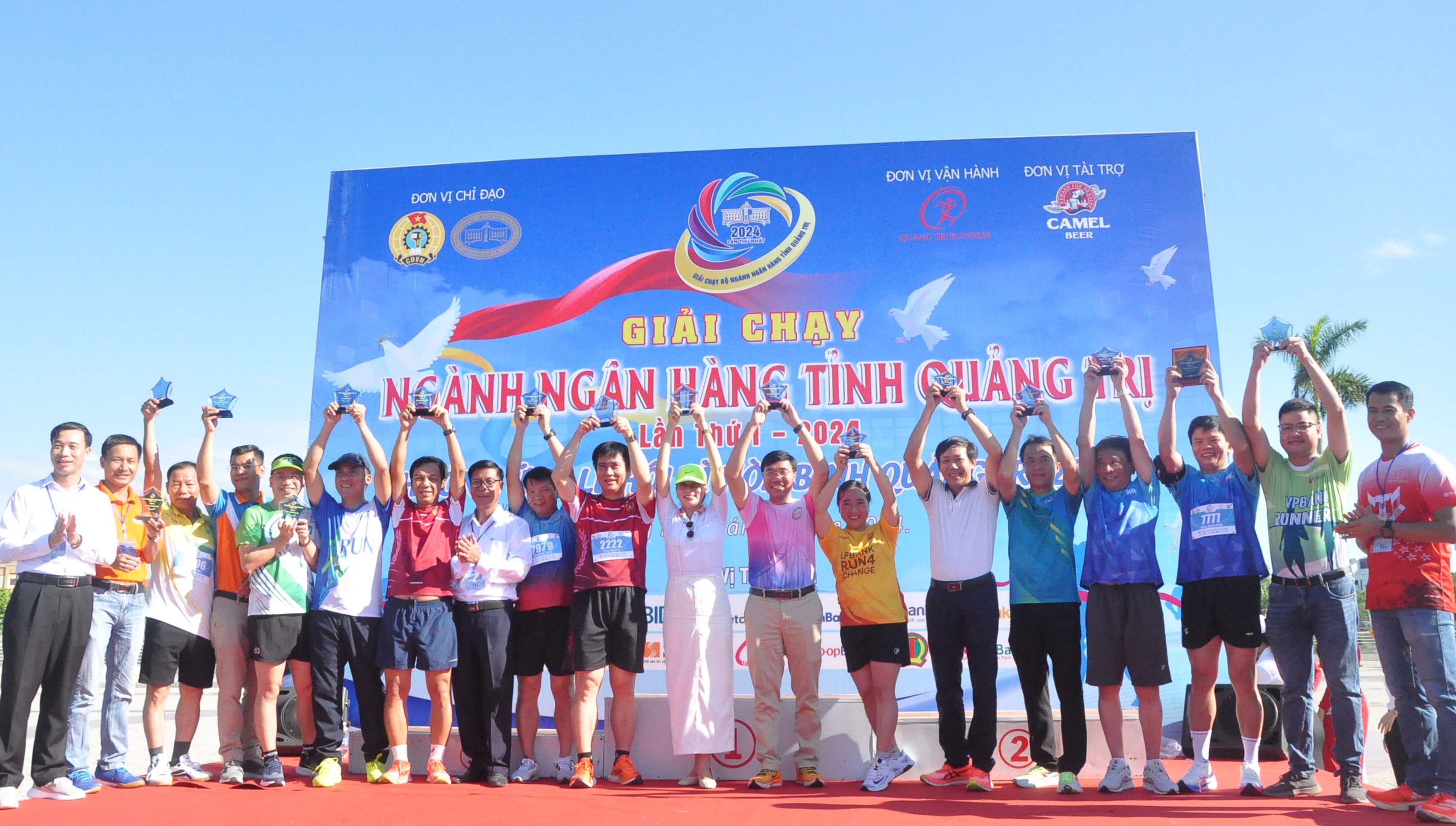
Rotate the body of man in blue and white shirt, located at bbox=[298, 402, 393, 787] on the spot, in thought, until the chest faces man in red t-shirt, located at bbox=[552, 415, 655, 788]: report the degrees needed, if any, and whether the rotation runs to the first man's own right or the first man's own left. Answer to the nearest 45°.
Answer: approximately 45° to the first man's own left

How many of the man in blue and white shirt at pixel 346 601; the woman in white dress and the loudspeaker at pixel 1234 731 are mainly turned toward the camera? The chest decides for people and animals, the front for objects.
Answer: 3

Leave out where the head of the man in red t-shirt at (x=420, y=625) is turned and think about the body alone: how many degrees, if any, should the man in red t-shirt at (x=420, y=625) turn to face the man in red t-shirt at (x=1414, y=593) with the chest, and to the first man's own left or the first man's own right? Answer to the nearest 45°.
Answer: approximately 45° to the first man's own left

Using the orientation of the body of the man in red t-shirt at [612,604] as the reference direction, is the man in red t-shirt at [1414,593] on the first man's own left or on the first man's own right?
on the first man's own left

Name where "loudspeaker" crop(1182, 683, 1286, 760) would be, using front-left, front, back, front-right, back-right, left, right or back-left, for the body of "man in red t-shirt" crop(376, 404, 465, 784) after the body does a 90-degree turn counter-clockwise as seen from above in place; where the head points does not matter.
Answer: front

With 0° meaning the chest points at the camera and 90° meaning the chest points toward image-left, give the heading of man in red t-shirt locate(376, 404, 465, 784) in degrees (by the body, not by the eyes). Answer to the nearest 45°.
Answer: approximately 0°

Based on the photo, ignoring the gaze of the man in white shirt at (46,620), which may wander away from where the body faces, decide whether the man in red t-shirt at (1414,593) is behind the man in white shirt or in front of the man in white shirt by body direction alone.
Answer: in front

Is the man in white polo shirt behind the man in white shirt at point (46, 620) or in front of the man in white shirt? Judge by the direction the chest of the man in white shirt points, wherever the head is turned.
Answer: in front

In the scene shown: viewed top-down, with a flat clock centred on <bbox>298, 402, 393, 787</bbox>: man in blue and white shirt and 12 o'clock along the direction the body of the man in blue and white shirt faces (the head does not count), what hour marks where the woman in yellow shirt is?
The woman in yellow shirt is roughly at 10 o'clock from the man in blue and white shirt.

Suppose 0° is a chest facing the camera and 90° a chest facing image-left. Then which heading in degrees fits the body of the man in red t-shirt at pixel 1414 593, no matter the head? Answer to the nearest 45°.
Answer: approximately 45°

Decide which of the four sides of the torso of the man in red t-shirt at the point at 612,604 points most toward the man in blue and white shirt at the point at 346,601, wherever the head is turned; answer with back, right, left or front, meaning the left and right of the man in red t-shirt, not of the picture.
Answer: right
